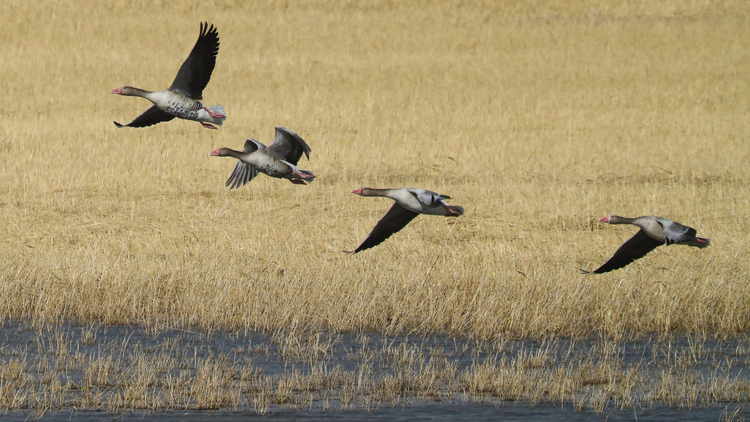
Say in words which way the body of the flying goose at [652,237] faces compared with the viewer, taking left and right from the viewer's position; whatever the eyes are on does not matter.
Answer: facing to the left of the viewer

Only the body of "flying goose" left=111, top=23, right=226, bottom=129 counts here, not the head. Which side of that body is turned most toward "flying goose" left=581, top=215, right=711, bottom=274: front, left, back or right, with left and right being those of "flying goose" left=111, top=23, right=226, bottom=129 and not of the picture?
back

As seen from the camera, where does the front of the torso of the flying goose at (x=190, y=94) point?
to the viewer's left

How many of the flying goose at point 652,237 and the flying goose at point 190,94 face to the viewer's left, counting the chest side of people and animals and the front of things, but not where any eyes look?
2
